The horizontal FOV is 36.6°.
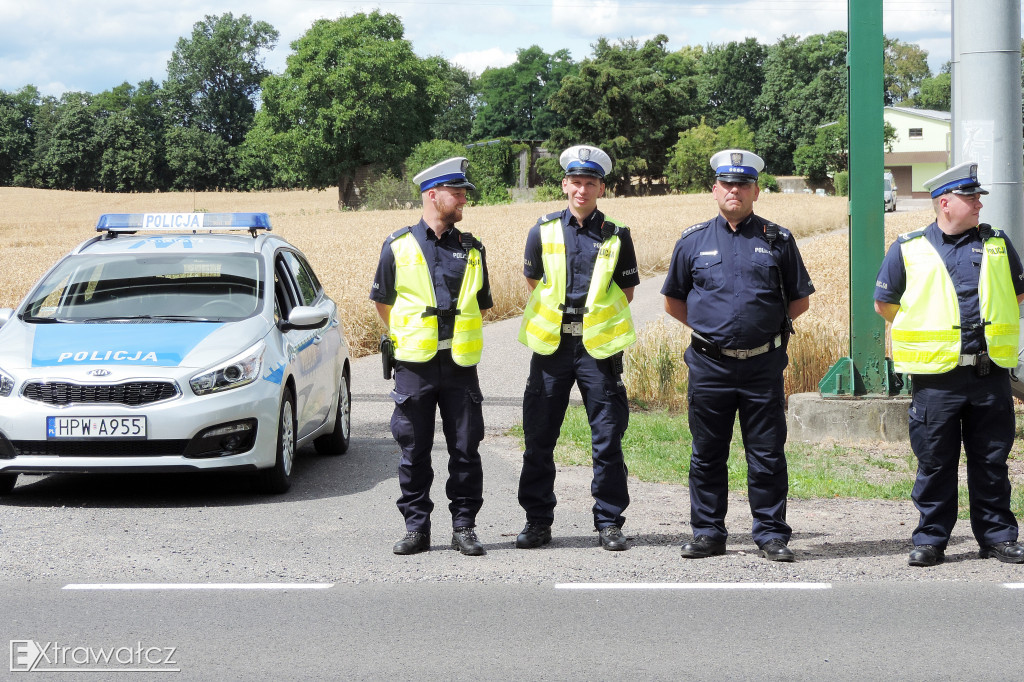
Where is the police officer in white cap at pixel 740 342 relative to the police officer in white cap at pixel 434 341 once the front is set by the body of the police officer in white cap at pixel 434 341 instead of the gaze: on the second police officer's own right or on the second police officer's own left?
on the second police officer's own left

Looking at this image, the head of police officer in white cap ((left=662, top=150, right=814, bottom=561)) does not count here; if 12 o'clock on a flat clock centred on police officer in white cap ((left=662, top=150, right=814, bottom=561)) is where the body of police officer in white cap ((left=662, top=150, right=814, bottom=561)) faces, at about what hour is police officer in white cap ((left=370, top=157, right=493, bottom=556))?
police officer in white cap ((left=370, top=157, right=493, bottom=556)) is roughly at 3 o'clock from police officer in white cap ((left=662, top=150, right=814, bottom=561)).

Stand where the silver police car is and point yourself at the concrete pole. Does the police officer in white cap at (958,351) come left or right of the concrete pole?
right

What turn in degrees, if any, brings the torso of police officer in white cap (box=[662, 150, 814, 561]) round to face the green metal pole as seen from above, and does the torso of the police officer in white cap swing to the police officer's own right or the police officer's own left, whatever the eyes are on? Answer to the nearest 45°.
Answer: approximately 180°

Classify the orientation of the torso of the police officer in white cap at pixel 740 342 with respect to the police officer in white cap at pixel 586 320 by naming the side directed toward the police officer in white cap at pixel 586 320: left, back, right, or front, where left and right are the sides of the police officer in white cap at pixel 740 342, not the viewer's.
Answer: right

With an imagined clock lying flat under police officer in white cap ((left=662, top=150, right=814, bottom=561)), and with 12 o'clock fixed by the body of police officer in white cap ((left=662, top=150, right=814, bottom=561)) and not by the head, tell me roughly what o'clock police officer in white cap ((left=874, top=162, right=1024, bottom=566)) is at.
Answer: police officer in white cap ((left=874, top=162, right=1024, bottom=566)) is roughly at 9 o'clock from police officer in white cap ((left=662, top=150, right=814, bottom=561)).

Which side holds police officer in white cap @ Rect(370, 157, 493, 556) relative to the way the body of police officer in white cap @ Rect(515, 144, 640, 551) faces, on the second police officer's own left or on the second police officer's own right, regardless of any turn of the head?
on the second police officer's own right

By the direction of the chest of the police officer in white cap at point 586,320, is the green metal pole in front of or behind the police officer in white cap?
behind

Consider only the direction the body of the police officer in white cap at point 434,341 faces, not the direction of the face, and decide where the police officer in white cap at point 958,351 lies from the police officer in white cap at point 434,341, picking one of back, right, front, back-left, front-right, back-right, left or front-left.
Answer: left
